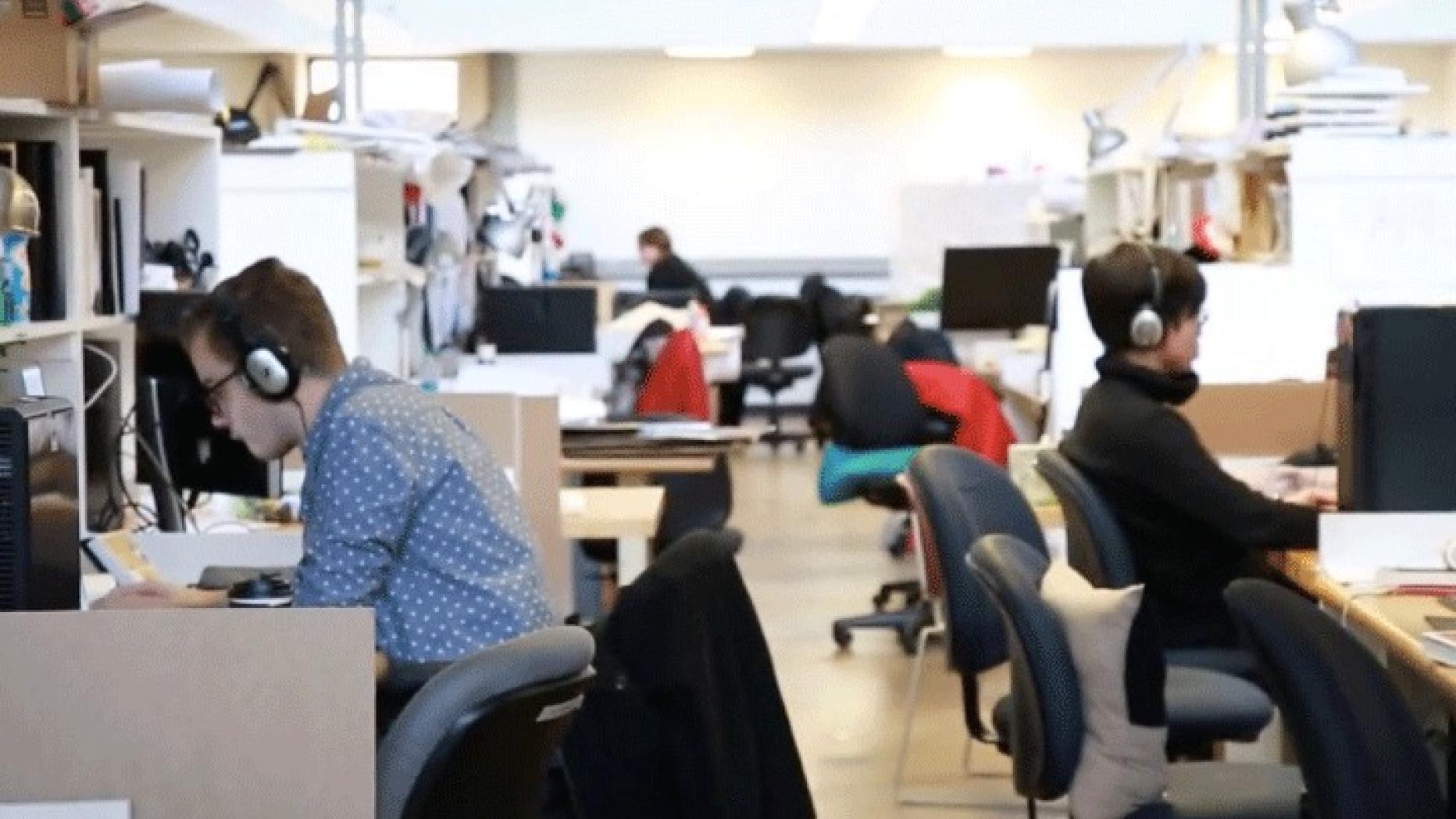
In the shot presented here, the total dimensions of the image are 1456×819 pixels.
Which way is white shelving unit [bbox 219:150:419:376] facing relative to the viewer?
to the viewer's right

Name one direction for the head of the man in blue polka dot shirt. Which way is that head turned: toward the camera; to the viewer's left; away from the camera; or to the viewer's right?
to the viewer's left

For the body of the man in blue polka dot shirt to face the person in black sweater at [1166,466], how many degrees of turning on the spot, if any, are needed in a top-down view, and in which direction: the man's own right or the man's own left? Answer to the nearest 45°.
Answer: approximately 135° to the man's own right

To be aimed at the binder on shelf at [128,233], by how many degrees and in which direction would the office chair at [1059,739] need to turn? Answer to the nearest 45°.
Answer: approximately 180°

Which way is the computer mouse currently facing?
to the viewer's left

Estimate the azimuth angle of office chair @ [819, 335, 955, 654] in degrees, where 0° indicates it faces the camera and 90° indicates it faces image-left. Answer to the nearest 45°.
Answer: approximately 225°

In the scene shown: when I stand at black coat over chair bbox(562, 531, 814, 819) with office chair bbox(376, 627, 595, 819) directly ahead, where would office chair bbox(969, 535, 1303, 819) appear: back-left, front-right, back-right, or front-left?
back-left

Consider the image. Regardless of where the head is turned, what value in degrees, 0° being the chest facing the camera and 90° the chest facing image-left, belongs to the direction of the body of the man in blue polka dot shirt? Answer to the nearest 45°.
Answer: approximately 90°

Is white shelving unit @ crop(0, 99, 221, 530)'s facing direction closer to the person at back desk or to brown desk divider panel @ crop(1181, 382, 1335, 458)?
the brown desk divider panel

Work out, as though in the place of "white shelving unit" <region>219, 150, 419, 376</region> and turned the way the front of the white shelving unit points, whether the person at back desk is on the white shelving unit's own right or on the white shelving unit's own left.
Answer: on the white shelving unit's own left

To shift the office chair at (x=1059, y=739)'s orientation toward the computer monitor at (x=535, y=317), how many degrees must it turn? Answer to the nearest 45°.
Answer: approximately 90° to its left

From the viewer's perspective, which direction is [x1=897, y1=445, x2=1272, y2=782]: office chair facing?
to the viewer's right
